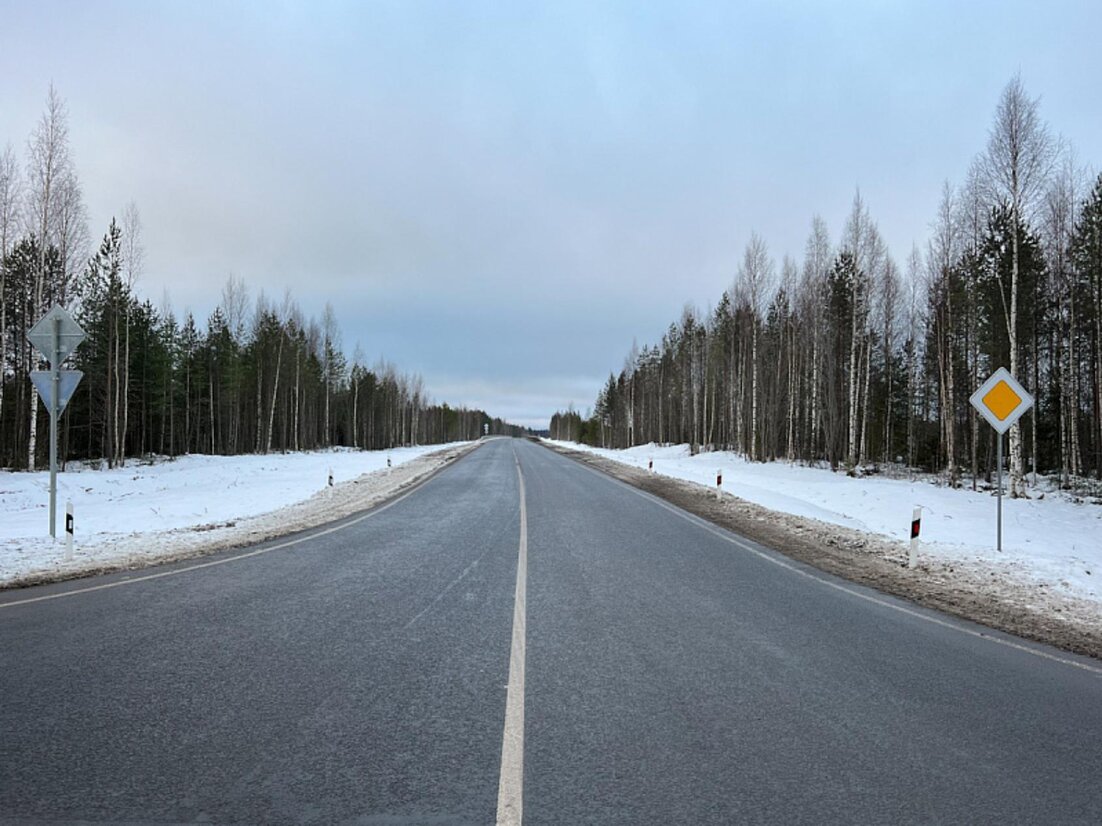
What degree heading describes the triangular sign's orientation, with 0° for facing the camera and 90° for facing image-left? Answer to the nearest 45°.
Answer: approximately 180°

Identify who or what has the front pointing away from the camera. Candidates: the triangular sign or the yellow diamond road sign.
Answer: the triangular sign

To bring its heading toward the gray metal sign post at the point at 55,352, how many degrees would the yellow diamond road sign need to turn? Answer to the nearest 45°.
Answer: approximately 45° to its right

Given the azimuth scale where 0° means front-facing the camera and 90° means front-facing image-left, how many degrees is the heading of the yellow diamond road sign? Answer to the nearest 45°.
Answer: approximately 0°

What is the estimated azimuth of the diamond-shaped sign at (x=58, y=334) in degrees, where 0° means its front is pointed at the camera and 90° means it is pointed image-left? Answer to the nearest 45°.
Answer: approximately 180°
